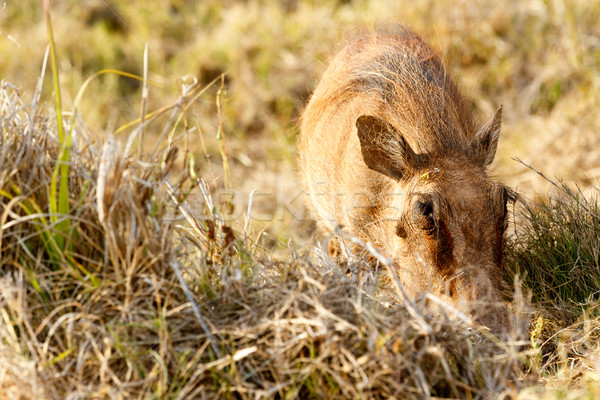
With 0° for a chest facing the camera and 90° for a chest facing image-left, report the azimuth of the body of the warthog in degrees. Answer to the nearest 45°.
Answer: approximately 315°
